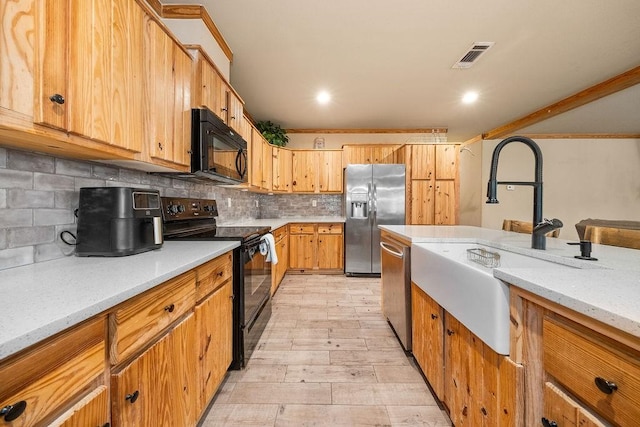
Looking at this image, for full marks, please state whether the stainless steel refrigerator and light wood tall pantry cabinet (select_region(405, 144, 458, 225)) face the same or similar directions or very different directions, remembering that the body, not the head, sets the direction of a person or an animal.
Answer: same or similar directions

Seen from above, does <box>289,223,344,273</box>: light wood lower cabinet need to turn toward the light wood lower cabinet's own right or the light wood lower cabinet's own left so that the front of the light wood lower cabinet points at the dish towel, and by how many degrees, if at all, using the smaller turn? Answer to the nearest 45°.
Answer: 0° — it already faces it

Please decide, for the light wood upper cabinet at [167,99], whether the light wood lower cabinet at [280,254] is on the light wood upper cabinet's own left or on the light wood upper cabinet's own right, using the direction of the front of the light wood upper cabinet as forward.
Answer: on the light wood upper cabinet's own left

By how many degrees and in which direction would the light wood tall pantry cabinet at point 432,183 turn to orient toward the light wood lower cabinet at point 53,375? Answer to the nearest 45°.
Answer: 0° — it already faces it

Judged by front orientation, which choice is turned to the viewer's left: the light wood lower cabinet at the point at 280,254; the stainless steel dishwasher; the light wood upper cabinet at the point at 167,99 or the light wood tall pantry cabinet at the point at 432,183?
the stainless steel dishwasher

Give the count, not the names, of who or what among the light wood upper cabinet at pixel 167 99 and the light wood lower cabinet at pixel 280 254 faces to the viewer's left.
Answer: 0

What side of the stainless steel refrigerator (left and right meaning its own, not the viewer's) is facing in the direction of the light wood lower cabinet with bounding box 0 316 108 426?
front

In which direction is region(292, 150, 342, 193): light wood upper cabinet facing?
toward the camera

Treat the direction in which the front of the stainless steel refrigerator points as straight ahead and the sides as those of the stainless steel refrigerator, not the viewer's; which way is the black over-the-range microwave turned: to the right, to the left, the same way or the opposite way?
to the left

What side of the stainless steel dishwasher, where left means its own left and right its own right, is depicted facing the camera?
left

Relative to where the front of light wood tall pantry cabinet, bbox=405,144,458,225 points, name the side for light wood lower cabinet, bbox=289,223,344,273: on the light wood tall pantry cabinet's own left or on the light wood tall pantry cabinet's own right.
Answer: on the light wood tall pantry cabinet's own right

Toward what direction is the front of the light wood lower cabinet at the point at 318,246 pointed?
toward the camera

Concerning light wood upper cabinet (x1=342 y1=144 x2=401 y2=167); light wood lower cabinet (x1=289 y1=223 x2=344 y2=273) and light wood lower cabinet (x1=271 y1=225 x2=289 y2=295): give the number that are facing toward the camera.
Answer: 2

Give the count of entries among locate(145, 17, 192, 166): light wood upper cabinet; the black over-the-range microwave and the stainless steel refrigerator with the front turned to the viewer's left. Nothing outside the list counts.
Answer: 0

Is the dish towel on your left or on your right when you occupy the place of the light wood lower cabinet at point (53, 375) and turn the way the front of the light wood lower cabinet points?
on your left

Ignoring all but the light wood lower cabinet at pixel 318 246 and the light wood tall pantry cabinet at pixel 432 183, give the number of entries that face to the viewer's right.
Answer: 0

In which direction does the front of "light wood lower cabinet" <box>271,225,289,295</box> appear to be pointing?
to the viewer's right

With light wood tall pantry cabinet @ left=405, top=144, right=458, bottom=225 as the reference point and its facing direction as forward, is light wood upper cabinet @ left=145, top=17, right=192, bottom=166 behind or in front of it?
in front

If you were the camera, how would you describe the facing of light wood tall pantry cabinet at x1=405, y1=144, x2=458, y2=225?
facing the viewer

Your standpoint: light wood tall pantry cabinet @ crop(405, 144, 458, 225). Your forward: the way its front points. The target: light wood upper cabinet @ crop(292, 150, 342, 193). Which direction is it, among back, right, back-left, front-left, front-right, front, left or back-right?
right
